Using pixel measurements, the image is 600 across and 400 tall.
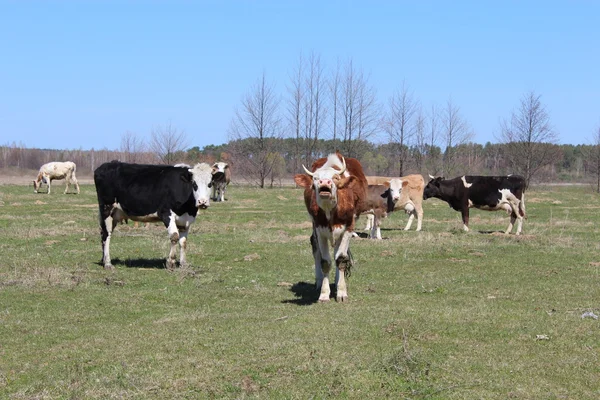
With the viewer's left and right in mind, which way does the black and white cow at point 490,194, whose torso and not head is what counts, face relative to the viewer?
facing to the left of the viewer

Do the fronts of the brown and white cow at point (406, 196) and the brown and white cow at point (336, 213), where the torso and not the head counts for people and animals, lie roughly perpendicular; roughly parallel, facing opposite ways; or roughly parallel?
roughly perpendicular

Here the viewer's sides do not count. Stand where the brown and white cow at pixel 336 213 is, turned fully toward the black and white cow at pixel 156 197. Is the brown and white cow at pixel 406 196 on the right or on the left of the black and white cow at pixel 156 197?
right

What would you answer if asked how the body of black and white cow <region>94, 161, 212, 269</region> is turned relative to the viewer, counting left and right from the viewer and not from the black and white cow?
facing the viewer and to the right of the viewer

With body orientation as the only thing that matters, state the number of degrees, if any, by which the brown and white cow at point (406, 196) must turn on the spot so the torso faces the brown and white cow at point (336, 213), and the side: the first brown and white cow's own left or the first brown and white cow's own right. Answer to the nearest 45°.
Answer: approximately 90° to the first brown and white cow's own left

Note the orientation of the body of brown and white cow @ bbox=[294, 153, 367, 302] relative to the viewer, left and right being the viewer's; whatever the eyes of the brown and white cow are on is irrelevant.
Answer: facing the viewer

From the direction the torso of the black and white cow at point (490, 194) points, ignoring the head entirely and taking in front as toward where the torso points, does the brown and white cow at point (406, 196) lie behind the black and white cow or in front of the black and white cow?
in front

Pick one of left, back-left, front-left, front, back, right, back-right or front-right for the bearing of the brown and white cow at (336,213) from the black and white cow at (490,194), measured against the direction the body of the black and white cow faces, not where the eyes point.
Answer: left

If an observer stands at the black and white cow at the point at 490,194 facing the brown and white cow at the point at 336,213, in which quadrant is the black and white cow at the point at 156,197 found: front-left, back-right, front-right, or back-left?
front-right

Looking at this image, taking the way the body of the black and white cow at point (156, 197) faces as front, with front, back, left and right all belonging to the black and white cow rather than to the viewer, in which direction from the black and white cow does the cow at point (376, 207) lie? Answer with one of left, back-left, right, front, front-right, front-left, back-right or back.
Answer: left

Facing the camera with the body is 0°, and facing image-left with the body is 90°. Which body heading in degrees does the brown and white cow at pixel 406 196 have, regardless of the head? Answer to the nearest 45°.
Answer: approximately 90°

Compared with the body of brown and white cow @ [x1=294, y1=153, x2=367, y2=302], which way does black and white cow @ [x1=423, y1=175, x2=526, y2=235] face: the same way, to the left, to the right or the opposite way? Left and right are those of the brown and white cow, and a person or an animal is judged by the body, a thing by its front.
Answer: to the right

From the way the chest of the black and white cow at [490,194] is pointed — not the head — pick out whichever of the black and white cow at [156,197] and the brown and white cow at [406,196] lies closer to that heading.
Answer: the brown and white cow

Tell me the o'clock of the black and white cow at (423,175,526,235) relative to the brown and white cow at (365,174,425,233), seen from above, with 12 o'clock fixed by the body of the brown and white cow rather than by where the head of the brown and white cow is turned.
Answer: The black and white cow is roughly at 6 o'clock from the brown and white cow.

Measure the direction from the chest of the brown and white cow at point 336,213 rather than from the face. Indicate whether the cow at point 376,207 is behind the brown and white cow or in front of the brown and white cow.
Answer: behind
